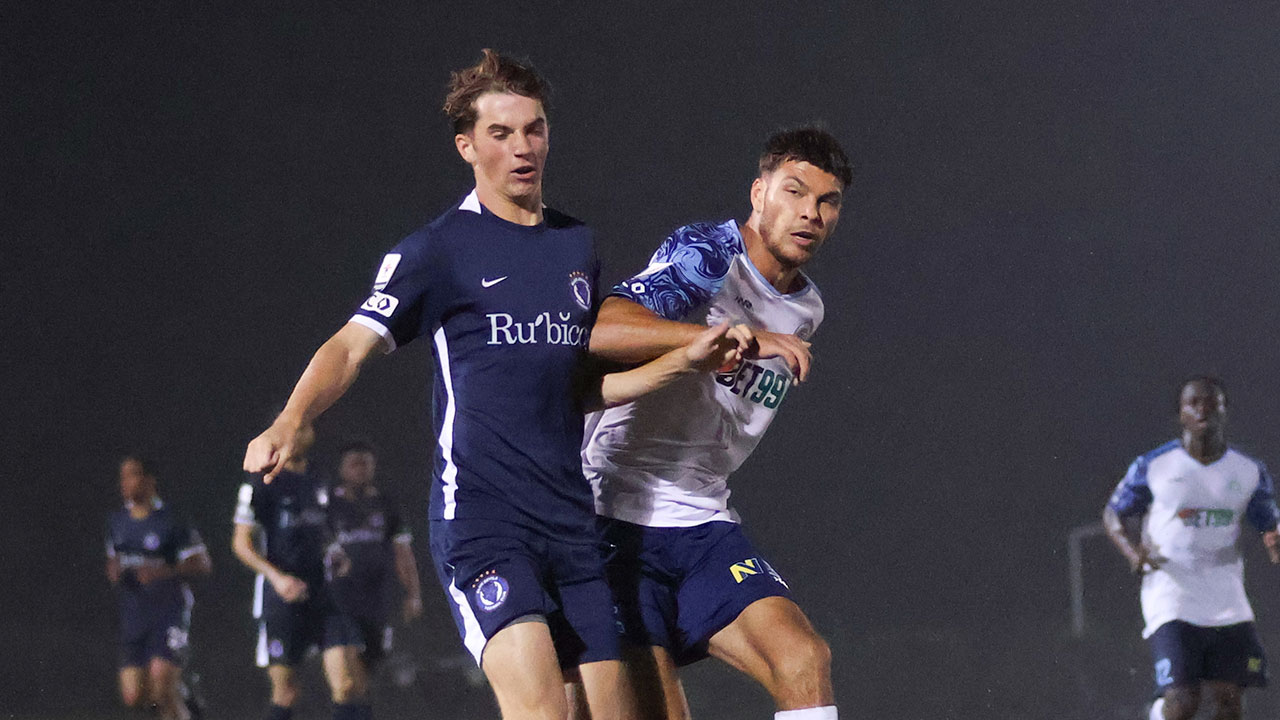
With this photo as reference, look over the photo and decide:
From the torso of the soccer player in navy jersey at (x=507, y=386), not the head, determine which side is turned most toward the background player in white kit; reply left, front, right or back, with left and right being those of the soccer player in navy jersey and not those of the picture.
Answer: left

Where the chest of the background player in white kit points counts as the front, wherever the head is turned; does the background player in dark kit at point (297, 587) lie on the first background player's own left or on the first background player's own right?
on the first background player's own right

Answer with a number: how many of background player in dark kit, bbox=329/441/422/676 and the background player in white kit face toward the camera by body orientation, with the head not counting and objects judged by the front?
2

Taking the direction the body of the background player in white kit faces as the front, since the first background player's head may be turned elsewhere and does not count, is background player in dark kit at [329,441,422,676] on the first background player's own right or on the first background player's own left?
on the first background player's own right

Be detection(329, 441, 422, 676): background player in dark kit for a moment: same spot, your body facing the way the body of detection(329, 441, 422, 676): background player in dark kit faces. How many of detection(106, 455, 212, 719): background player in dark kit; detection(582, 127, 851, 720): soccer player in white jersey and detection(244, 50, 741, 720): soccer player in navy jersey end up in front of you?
2

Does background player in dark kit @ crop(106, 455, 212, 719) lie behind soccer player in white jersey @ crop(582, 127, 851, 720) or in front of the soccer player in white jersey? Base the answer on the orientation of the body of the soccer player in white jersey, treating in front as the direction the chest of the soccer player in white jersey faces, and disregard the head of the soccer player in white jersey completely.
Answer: behind

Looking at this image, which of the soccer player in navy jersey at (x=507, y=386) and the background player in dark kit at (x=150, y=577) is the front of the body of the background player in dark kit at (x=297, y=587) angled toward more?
the soccer player in navy jersey

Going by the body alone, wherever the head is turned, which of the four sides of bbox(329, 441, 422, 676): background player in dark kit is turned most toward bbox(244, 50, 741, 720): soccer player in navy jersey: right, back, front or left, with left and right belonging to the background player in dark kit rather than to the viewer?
front

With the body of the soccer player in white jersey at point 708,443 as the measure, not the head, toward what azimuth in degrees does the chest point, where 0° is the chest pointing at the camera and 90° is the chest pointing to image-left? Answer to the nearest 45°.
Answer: approximately 315°

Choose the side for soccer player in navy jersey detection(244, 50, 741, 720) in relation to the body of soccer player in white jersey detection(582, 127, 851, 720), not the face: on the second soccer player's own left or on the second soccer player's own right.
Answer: on the second soccer player's own right
